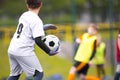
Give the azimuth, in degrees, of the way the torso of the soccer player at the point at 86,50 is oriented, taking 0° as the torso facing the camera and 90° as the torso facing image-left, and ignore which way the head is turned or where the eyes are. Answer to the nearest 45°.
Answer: approximately 45°

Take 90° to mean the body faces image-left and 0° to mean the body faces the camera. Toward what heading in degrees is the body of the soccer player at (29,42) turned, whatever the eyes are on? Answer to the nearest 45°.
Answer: approximately 225°

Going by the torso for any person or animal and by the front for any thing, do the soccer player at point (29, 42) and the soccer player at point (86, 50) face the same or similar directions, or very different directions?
very different directions
